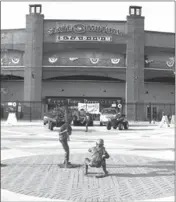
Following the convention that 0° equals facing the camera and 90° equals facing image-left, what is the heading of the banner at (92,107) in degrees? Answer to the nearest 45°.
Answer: approximately 0°

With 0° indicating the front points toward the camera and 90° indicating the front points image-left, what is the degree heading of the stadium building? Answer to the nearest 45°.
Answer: approximately 0°
